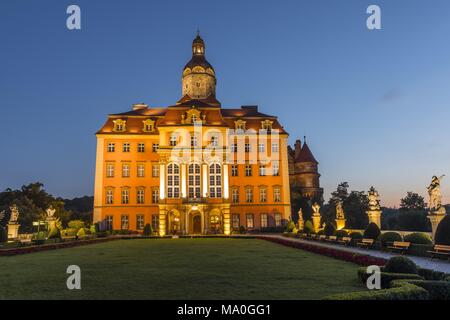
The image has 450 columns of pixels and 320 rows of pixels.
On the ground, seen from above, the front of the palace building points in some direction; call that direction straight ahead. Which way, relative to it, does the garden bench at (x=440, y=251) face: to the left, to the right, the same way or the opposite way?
to the right

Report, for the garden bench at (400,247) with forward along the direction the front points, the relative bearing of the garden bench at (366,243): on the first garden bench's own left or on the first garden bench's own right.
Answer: on the first garden bench's own right

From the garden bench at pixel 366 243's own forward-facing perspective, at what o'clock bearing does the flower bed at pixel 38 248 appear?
The flower bed is roughly at 1 o'clock from the garden bench.

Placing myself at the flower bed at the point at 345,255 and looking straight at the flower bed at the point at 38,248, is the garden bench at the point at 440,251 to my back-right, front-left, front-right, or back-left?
back-right

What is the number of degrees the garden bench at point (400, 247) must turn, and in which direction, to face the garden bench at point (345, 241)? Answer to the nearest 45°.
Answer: approximately 90° to its right

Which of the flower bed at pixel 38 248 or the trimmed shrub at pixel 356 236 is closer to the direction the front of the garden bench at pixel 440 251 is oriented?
the flower bed

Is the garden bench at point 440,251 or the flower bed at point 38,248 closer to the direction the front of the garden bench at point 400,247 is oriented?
the flower bed
